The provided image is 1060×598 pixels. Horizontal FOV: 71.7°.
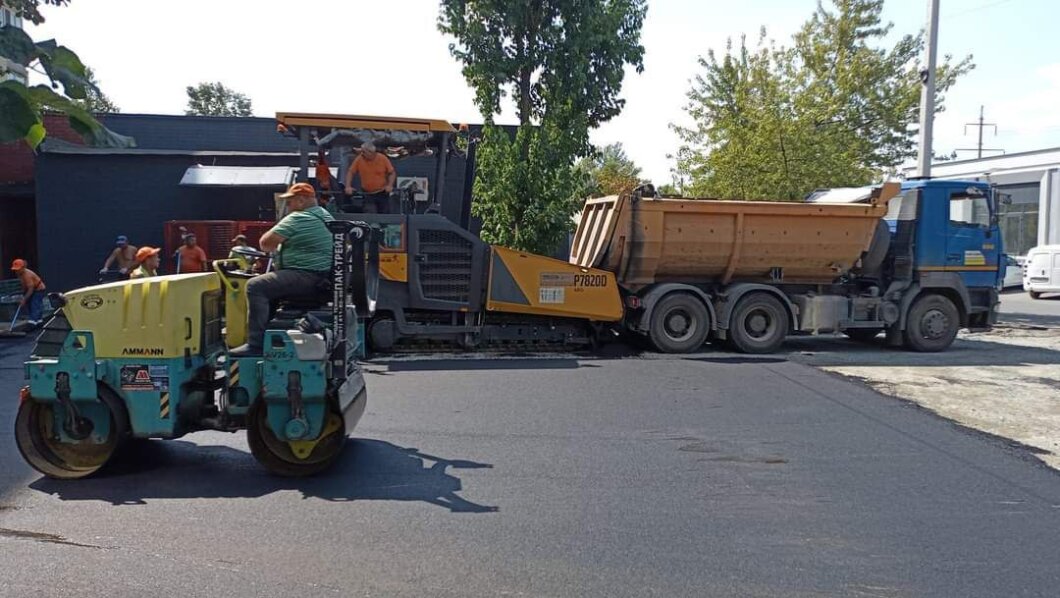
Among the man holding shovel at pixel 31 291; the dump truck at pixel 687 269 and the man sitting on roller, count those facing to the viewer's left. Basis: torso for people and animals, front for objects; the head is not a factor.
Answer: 2

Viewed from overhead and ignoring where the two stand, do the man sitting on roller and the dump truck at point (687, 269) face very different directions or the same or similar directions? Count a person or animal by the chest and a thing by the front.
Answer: very different directions

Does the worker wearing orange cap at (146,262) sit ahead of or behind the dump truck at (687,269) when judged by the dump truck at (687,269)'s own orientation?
behind

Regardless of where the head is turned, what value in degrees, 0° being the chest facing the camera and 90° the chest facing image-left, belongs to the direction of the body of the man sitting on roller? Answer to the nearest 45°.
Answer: approximately 90°

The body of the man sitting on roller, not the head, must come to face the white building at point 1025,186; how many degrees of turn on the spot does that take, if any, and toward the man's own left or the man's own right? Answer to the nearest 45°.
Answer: approximately 135° to the man's own right

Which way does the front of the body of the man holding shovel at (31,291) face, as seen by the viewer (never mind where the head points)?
to the viewer's left

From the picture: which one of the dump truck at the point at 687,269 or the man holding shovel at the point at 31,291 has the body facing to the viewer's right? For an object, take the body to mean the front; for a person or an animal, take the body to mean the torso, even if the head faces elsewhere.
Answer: the dump truck
